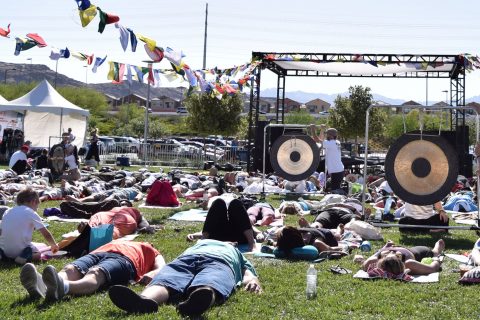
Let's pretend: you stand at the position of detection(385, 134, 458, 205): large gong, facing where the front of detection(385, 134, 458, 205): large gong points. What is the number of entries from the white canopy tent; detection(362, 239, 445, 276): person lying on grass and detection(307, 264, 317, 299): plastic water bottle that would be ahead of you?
2

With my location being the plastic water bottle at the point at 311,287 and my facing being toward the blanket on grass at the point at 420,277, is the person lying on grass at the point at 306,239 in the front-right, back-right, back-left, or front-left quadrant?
front-left

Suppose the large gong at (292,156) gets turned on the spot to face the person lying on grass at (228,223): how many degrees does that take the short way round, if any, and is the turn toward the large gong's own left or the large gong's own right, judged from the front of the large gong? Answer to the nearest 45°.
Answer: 0° — it already faces them

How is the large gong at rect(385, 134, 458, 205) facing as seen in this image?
toward the camera

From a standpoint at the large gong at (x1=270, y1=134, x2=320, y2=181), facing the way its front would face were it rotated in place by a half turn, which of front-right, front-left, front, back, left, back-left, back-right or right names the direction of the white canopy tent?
front-left

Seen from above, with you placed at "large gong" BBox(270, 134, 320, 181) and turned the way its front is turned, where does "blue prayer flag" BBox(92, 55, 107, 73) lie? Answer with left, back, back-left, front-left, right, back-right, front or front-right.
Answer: front-right

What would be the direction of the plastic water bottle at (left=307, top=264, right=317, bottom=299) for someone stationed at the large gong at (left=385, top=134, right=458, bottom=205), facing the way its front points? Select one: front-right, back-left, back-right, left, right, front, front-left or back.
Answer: front

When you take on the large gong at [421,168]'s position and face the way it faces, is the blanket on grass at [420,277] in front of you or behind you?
in front

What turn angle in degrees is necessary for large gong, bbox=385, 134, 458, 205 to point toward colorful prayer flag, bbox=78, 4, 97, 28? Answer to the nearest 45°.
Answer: approximately 90° to its right

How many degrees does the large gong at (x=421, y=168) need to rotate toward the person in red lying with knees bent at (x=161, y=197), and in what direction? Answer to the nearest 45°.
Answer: approximately 135° to its right

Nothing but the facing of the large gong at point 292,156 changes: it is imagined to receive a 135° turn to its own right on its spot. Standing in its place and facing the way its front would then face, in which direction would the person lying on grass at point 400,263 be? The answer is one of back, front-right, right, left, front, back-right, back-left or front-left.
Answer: back-left

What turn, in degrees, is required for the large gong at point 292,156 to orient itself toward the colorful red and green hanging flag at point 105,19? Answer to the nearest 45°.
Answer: approximately 45° to its right

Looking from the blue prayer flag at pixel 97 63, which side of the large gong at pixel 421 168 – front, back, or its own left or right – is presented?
right

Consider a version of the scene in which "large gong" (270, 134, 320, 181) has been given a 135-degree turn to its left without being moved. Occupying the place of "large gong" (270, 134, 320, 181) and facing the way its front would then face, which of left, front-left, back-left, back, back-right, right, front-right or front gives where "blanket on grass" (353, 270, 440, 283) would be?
back-right

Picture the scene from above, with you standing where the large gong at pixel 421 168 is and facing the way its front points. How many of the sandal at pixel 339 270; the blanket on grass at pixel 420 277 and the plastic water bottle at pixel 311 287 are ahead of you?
3

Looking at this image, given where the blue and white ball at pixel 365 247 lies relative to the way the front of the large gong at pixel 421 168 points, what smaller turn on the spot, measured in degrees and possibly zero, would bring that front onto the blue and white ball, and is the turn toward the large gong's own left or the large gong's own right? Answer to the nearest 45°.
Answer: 0° — it already faces it

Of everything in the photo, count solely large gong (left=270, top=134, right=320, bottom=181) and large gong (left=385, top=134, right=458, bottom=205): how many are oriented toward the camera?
2

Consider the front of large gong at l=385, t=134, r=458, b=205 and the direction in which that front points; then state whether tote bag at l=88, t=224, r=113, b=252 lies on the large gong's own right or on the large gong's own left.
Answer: on the large gong's own right

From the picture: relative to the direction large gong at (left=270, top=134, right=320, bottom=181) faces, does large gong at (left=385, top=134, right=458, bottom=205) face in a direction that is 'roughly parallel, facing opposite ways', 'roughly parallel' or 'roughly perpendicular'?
roughly parallel

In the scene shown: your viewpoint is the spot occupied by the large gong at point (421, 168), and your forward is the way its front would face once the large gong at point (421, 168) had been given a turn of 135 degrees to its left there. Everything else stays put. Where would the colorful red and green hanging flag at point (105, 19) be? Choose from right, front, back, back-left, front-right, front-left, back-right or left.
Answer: back-left

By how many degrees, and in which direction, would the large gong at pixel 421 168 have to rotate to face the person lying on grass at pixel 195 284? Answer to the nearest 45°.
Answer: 0° — it already faces them
